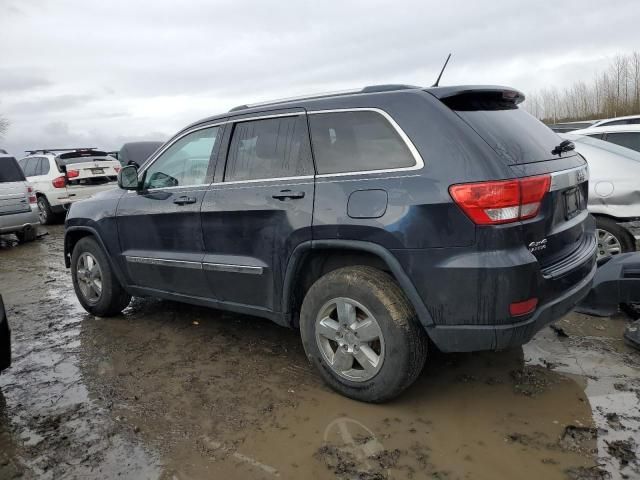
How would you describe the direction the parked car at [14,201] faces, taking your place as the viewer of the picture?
facing away from the viewer

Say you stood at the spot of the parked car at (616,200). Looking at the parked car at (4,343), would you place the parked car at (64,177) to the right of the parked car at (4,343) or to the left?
right

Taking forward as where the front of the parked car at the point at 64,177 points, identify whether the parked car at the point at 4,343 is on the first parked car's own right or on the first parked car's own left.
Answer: on the first parked car's own left

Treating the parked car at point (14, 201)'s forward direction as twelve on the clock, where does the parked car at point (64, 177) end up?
the parked car at point (64, 177) is roughly at 1 o'clock from the parked car at point (14, 201).

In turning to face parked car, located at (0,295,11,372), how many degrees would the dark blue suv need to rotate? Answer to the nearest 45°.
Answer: approximately 45° to its left

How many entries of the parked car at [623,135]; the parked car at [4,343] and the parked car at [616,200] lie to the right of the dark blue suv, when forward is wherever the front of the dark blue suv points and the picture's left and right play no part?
2

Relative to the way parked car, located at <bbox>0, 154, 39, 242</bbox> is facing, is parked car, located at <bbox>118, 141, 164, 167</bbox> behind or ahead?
ahead

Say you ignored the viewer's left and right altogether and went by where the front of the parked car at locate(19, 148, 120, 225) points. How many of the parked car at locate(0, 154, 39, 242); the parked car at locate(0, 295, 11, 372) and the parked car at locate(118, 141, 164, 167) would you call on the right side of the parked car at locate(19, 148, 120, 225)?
1

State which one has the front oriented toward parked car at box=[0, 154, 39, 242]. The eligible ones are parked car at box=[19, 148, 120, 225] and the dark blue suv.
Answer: the dark blue suv

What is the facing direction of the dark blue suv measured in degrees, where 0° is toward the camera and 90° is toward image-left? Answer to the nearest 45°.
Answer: approximately 135°

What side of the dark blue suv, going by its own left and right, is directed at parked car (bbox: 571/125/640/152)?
right
